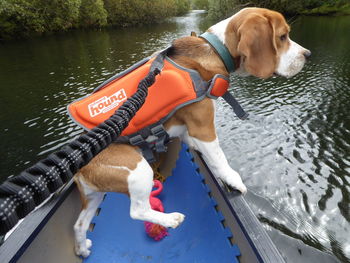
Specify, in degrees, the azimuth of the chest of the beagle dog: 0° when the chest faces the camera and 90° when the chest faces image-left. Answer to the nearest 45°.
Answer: approximately 270°
